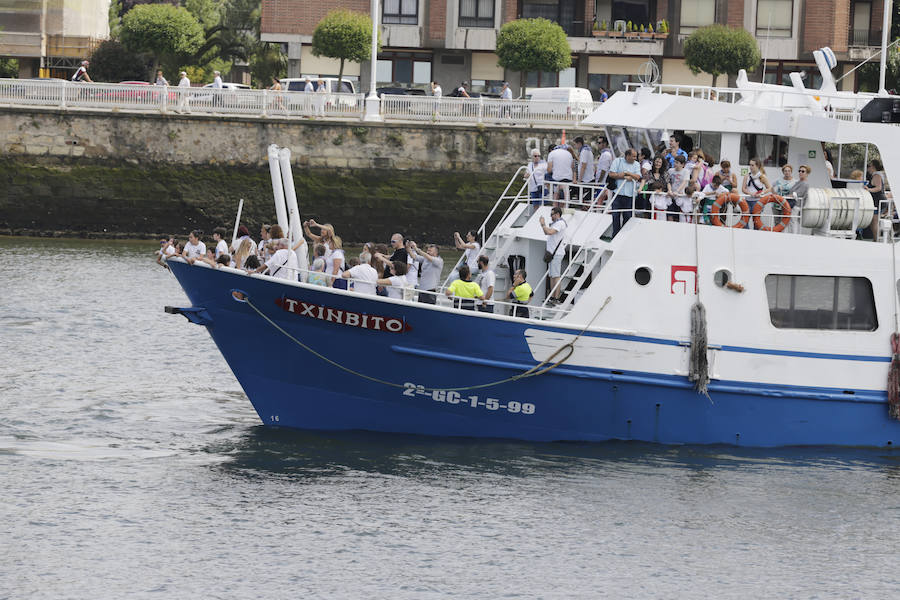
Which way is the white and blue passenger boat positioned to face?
to the viewer's left

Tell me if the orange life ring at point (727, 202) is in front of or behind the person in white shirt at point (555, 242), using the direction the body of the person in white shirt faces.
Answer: behind

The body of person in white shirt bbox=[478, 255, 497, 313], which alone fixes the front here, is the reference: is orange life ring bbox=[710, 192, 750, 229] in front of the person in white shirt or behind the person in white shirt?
behind

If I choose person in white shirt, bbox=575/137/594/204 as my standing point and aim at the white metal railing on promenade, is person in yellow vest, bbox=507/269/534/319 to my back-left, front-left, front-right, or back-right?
back-left

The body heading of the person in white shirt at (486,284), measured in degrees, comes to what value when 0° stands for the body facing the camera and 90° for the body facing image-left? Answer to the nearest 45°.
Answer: approximately 90°
